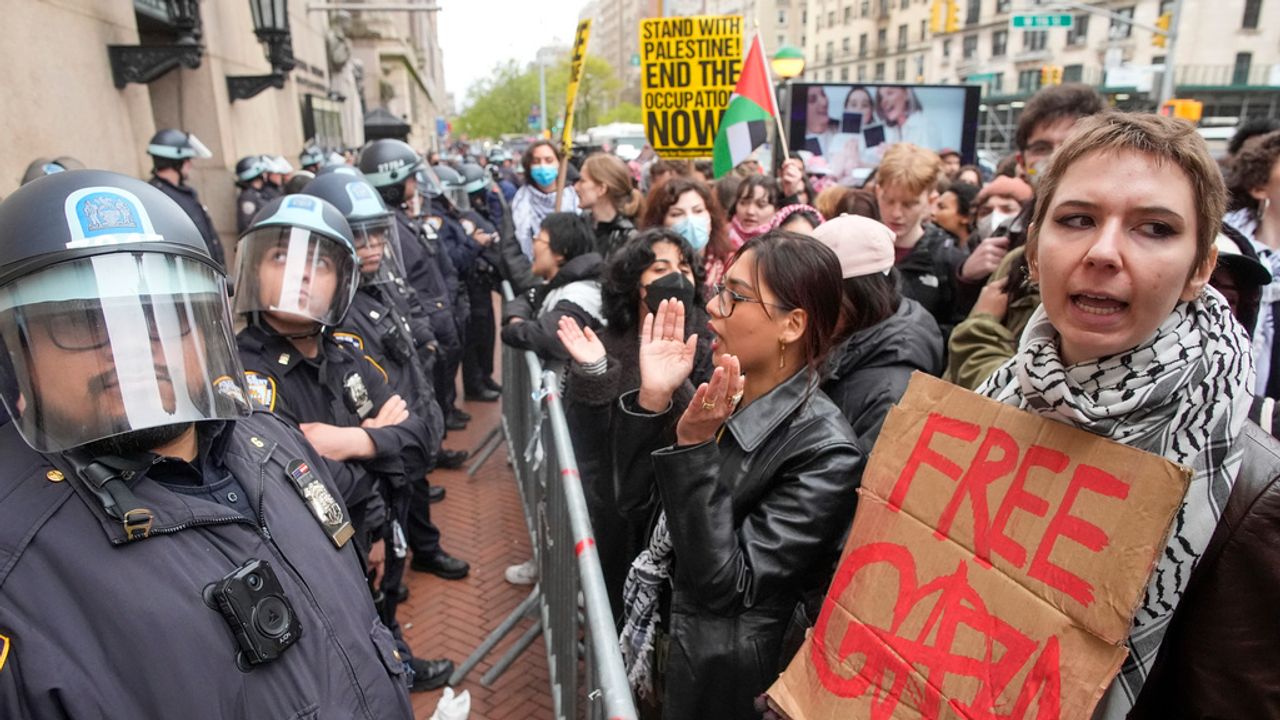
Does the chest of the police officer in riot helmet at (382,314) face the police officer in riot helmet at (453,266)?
no

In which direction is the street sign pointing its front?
toward the camera

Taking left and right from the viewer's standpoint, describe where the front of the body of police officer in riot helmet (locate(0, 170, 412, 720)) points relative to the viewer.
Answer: facing the viewer and to the right of the viewer

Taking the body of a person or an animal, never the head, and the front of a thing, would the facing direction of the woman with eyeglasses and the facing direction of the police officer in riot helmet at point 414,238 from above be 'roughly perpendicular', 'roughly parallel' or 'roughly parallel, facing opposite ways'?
roughly parallel, facing opposite ways

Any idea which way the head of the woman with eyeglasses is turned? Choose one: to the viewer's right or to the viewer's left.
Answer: to the viewer's left

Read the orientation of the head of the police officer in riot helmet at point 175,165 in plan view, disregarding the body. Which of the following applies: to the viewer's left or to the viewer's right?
to the viewer's right

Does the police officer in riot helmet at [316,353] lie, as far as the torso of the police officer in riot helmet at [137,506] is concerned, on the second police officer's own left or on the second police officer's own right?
on the second police officer's own left

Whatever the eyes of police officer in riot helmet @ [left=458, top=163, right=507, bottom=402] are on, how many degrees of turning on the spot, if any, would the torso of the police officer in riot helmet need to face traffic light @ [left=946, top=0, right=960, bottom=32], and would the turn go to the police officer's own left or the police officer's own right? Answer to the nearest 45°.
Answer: approximately 45° to the police officer's own left

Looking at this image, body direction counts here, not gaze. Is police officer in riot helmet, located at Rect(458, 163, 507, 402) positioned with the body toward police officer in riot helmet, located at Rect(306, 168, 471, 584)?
no

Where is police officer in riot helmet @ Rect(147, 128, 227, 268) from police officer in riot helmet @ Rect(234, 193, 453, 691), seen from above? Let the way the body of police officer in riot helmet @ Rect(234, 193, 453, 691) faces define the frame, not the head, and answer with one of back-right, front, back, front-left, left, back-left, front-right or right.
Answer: back-left

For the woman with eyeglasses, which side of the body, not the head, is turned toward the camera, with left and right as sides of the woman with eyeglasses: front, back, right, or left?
left

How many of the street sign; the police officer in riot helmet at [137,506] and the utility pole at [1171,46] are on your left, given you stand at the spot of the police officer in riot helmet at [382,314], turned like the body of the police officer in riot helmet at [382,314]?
2

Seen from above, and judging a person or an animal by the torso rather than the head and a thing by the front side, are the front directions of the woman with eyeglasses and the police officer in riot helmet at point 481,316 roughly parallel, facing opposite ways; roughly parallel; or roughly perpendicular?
roughly parallel, facing opposite ways

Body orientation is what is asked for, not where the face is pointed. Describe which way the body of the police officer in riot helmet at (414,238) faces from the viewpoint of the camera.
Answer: to the viewer's right

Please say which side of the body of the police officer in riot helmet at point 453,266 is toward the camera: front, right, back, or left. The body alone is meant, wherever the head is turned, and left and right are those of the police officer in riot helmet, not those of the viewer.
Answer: right

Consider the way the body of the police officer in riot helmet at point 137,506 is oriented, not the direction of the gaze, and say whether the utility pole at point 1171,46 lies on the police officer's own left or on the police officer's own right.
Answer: on the police officer's own left

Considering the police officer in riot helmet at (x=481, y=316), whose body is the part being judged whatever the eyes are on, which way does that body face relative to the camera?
to the viewer's right

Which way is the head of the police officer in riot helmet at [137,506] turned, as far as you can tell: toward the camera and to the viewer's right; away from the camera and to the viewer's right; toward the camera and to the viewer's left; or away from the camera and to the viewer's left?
toward the camera and to the viewer's right
